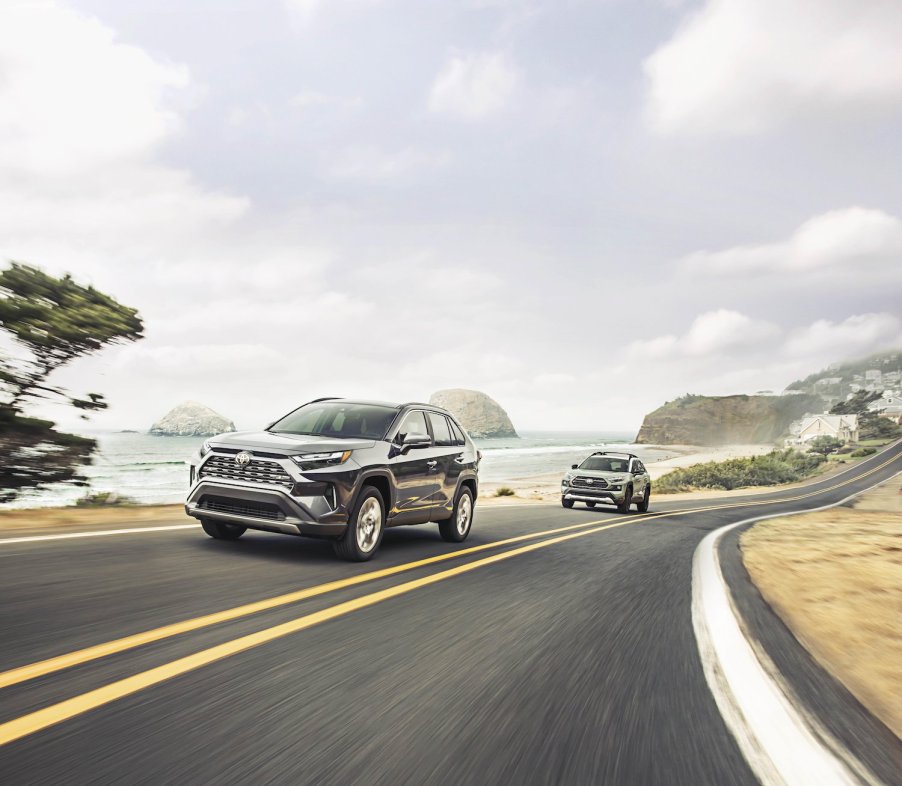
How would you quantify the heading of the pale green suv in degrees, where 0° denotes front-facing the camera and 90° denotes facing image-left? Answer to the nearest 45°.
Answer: approximately 45°

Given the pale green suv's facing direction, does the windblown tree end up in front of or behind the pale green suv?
in front

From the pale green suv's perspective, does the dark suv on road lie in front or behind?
in front

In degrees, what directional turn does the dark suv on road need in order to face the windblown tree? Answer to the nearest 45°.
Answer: approximately 90° to its right

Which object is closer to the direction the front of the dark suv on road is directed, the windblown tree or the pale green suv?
the windblown tree

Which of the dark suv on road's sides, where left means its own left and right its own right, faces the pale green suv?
back

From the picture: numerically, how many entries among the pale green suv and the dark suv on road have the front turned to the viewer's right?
0
